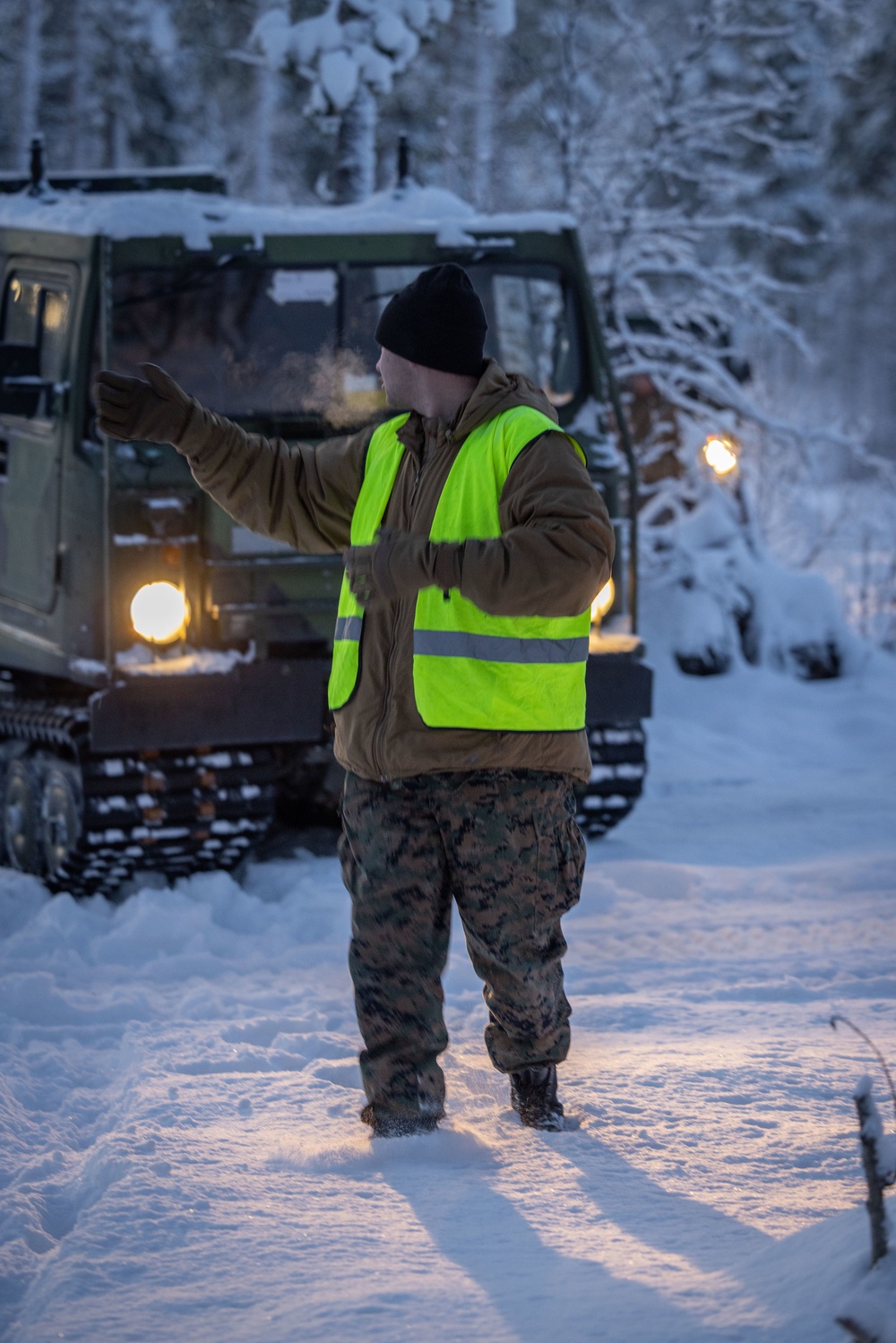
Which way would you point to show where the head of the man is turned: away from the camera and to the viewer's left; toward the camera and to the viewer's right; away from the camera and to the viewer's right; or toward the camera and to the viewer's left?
away from the camera and to the viewer's left

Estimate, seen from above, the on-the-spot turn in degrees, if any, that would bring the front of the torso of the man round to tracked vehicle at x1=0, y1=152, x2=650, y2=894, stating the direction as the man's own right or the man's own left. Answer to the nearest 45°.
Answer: approximately 135° to the man's own right

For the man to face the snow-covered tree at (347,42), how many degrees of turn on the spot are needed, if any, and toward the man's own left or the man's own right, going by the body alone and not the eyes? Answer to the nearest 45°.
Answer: approximately 135° to the man's own right

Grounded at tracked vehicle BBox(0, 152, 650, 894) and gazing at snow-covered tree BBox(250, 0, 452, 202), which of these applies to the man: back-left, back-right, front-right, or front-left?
back-right
